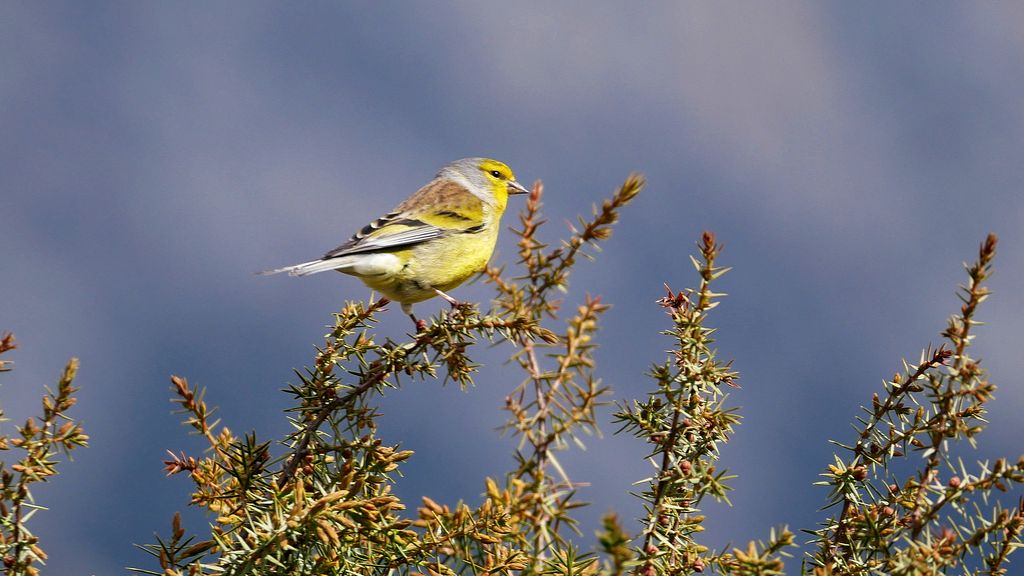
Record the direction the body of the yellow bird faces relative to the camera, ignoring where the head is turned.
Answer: to the viewer's right
